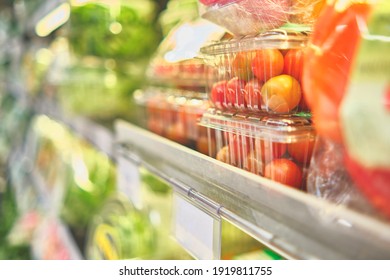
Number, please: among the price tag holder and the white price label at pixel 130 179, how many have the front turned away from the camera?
0
